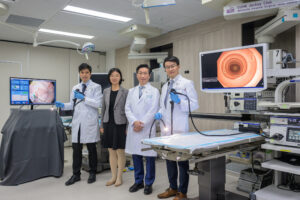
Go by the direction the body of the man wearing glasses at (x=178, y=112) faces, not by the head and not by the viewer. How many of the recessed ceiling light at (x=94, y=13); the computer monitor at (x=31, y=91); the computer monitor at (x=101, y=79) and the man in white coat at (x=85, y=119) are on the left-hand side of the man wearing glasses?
0

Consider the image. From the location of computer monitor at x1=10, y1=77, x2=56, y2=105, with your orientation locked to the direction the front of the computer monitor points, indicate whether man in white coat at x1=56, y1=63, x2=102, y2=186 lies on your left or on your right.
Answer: on your left

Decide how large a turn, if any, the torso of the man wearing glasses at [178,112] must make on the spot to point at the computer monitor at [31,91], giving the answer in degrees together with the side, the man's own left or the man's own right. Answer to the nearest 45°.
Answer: approximately 45° to the man's own right

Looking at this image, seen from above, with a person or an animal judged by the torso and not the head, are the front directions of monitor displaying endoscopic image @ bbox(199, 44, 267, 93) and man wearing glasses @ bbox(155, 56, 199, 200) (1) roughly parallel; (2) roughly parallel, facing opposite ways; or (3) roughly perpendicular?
roughly parallel

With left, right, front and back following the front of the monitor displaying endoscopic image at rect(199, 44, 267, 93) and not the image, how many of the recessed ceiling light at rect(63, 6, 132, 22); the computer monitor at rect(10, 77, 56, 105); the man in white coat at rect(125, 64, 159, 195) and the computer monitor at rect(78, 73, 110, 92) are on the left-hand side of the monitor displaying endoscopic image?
0

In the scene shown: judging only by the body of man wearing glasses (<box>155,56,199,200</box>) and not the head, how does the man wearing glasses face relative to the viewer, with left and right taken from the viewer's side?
facing the viewer and to the left of the viewer

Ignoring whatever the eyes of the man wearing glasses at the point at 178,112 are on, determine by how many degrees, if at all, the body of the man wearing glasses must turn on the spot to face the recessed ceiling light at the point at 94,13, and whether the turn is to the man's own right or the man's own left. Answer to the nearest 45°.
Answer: approximately 90° to the man's own right

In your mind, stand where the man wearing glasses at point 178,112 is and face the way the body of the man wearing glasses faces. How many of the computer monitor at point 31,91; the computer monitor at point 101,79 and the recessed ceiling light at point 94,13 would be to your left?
0

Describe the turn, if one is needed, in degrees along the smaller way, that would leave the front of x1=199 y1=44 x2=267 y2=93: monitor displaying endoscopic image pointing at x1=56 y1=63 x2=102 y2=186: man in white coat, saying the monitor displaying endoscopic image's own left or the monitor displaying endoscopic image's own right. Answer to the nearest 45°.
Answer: approximately 45° to the monitor displaying endoscopic image's own right

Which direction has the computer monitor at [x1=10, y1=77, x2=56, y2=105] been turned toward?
toward the camera

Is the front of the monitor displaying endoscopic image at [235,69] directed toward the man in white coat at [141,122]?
no

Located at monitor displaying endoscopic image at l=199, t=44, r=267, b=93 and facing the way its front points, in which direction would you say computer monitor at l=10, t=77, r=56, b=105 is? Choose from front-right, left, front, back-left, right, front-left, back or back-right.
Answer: front-right

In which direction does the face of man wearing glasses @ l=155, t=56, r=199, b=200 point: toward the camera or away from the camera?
toward the camera

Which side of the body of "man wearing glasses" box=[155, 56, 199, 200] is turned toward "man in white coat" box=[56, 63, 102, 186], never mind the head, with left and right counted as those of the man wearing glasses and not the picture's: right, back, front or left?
right

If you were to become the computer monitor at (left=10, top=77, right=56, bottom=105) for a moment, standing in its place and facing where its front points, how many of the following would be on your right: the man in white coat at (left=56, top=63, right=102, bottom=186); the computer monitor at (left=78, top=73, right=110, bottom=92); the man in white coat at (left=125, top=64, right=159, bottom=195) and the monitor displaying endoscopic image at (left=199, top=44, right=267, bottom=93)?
0

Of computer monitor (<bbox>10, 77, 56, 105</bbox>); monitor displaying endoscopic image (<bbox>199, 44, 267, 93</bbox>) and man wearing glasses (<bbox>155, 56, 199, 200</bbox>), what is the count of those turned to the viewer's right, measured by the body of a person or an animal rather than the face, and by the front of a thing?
0
